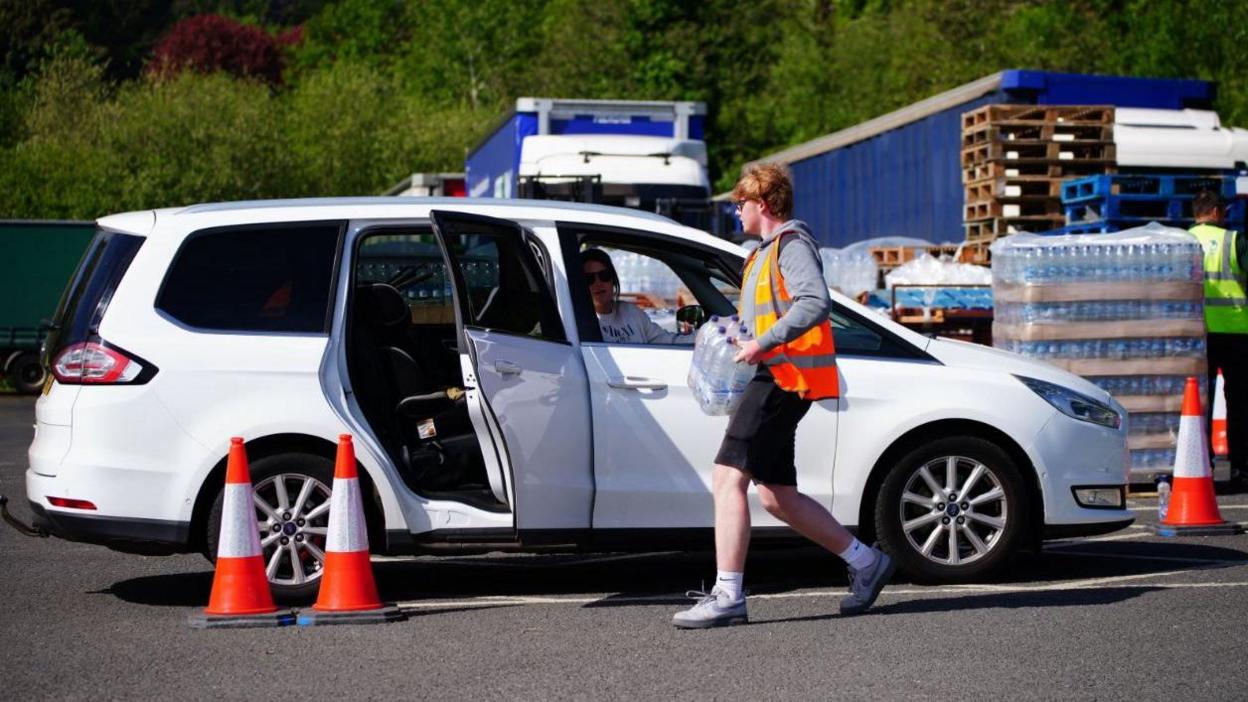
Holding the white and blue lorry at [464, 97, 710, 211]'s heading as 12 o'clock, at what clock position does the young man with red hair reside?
The young man with red hair is roughly at 12 o'clock from the white and blue lorry.

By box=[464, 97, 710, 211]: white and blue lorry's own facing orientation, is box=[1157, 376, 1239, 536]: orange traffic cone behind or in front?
in front

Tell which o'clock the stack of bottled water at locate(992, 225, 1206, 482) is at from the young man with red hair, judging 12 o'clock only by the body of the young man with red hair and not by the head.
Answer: The stack of bottled water is roughly at 4 o'clock from the young man with red hair.

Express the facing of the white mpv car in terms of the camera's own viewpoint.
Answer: facing to the right of the viewer

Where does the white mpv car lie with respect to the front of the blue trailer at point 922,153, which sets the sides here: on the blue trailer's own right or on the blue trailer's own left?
on the blue trailer's own right

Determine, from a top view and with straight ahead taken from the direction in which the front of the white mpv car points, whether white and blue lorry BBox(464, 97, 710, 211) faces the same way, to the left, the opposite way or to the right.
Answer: to the right

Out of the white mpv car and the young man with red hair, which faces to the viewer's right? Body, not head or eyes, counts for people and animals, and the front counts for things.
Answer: the white mpv car

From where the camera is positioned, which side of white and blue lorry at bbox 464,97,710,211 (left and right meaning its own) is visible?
front

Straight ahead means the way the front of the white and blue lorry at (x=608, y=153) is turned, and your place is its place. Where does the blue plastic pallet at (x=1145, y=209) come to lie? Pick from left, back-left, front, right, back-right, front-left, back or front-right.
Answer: front-left

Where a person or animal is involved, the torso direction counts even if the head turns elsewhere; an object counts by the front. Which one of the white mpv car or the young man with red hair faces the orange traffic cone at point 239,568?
the young man with red hair

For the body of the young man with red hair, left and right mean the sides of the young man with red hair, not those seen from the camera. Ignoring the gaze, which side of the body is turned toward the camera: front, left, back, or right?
left

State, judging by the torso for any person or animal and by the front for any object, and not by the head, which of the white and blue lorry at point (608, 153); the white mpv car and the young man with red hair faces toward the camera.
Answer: the white and blue lorry

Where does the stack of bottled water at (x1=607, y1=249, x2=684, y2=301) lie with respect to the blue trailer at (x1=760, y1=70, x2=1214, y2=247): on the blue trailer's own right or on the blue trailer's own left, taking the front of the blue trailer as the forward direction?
on the blue trailer's own right

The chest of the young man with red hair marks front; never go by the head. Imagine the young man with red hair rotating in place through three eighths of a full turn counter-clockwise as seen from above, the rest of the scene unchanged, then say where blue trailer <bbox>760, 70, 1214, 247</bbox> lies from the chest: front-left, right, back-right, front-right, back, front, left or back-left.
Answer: back-left

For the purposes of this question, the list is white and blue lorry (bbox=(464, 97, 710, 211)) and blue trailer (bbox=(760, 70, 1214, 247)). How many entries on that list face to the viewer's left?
0

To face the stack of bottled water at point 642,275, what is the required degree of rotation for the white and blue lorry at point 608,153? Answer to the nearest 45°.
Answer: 0° — it already faces it
